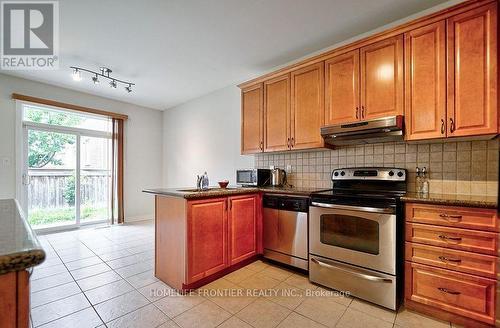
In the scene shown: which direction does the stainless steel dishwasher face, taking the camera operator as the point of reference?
facing the viewer and to the left of the viewer

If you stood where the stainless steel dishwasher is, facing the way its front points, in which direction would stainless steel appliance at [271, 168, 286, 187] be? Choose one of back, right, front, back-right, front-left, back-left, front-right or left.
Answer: back-right

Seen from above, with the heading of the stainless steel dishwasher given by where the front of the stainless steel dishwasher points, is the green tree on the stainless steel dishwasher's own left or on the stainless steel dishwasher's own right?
on the stainless steel dishwasher's own right

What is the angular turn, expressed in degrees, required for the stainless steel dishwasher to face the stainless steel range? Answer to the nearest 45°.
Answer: approximately 90° to its left

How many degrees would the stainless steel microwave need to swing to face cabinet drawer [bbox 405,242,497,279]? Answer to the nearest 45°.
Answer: approximately 90° to its left

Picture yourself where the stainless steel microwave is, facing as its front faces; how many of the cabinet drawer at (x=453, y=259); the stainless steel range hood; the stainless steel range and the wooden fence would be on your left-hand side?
3

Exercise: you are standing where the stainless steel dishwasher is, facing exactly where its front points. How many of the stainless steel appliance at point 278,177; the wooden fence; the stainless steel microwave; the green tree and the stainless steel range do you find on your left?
1

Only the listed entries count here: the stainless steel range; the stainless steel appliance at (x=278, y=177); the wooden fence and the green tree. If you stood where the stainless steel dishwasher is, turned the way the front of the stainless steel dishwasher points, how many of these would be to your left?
1

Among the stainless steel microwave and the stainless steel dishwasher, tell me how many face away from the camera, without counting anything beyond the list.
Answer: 0

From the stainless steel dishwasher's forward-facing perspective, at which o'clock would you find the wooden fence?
The wooden fence is roughly at 2 o'clock from the stainless steel dishwasher.

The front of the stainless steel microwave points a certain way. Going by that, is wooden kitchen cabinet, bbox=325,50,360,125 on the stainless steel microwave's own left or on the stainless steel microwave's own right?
on the stainless steel microwave's own left

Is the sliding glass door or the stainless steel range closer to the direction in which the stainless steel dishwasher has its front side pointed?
the sliding glass door
